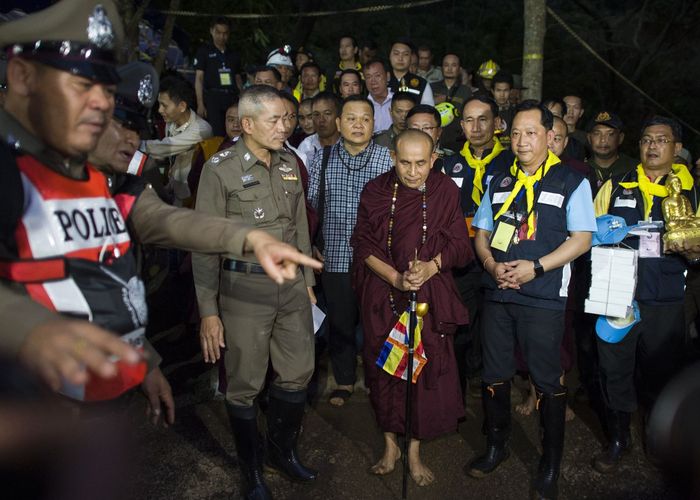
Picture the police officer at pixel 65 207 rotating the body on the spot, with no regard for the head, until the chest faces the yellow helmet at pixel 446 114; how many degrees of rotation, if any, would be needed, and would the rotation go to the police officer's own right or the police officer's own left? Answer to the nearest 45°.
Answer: approximately 90° to the police officer's own left

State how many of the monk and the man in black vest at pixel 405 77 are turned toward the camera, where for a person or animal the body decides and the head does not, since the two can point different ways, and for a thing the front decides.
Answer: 2

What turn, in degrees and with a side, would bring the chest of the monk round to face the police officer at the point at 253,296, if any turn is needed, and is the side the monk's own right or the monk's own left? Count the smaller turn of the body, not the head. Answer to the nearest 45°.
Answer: approximately 90° to the monk's own right

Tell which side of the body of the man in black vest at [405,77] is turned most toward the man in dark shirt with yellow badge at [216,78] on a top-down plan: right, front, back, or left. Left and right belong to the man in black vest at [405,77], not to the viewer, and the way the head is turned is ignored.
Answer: right

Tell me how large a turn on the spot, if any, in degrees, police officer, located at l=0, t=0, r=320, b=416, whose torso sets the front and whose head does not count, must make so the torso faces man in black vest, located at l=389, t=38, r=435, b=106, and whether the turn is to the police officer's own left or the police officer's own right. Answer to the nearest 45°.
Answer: approximately 90° to the police officer's own left

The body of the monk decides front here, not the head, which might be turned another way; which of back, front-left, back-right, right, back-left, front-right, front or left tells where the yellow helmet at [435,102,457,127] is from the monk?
back

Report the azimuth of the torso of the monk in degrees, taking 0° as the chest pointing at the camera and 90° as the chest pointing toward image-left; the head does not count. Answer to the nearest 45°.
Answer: approximately 0°

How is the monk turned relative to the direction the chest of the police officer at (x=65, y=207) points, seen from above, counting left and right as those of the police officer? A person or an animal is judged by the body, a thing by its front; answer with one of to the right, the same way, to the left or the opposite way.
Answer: to the right

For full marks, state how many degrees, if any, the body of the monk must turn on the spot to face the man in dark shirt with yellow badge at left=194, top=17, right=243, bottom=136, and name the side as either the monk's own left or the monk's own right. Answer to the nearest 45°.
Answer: approximately 135° to the monk's own right
